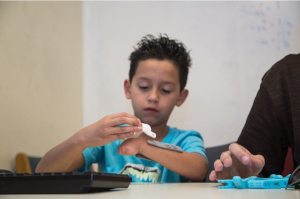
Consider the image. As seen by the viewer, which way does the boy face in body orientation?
toward the camera

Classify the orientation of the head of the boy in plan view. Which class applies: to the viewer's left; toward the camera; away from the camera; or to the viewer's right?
toward the camera

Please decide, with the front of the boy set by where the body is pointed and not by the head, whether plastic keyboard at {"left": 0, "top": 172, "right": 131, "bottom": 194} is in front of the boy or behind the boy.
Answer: in front
